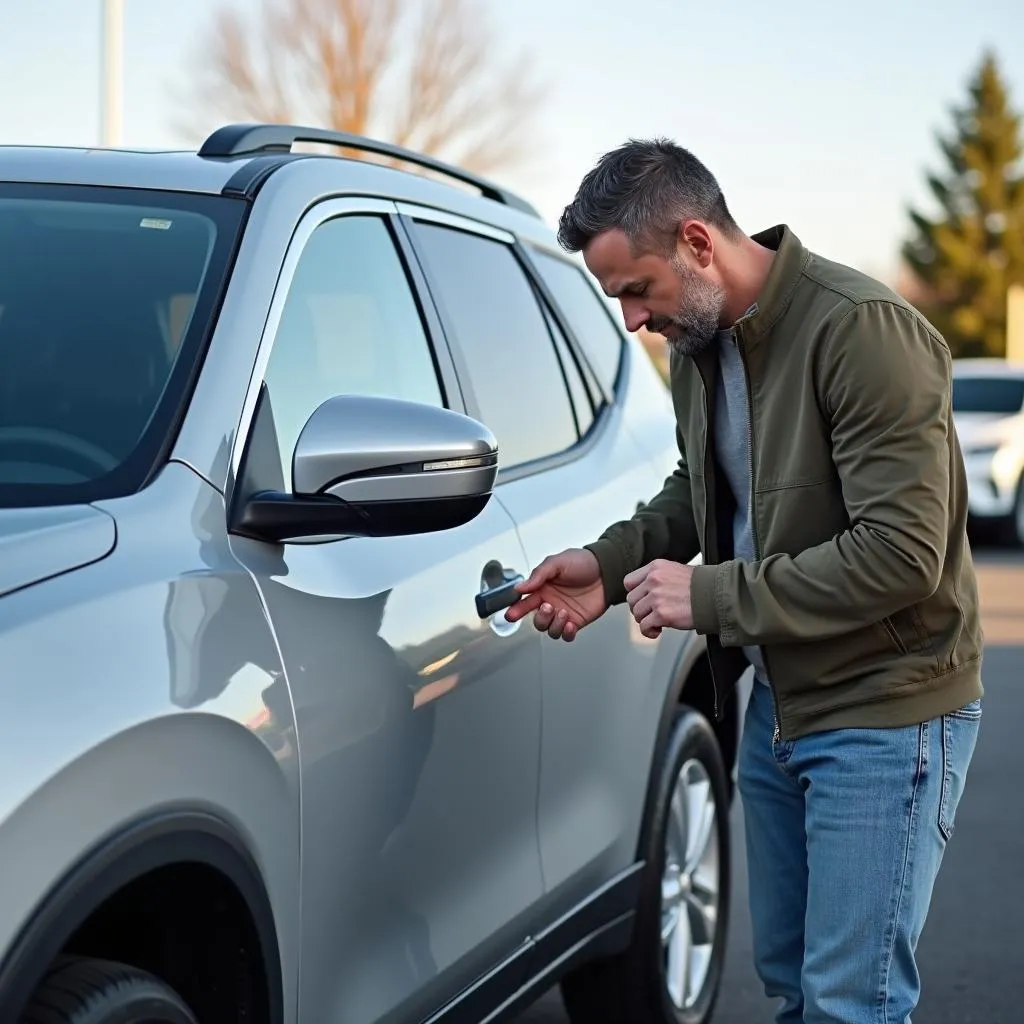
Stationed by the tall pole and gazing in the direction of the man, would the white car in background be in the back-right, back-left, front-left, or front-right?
front-left

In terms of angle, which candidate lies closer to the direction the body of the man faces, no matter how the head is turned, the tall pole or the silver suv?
the silver suv

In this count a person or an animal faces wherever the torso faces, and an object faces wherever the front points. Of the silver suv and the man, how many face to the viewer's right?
0

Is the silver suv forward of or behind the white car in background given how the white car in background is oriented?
forward

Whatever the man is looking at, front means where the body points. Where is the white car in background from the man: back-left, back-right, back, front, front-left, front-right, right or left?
back-right

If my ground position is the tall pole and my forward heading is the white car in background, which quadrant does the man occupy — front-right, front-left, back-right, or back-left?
front-right

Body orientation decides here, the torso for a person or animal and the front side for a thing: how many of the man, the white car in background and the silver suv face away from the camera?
0

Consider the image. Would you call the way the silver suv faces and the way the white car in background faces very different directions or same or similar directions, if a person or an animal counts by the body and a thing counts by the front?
same or similar directions

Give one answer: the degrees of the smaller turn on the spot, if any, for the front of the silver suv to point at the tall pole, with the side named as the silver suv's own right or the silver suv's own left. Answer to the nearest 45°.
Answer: approximately 135° to the silver suv's own right

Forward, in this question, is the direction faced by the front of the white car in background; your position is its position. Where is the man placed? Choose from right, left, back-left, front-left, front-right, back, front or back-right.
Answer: front-left

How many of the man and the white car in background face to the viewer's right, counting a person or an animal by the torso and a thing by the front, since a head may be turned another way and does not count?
0

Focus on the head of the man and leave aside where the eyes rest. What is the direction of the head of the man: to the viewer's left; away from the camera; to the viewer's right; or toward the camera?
to the viewer's left

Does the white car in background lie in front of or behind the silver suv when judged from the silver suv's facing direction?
behind

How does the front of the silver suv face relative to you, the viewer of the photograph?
facing the viewer and to the left of the viewer
